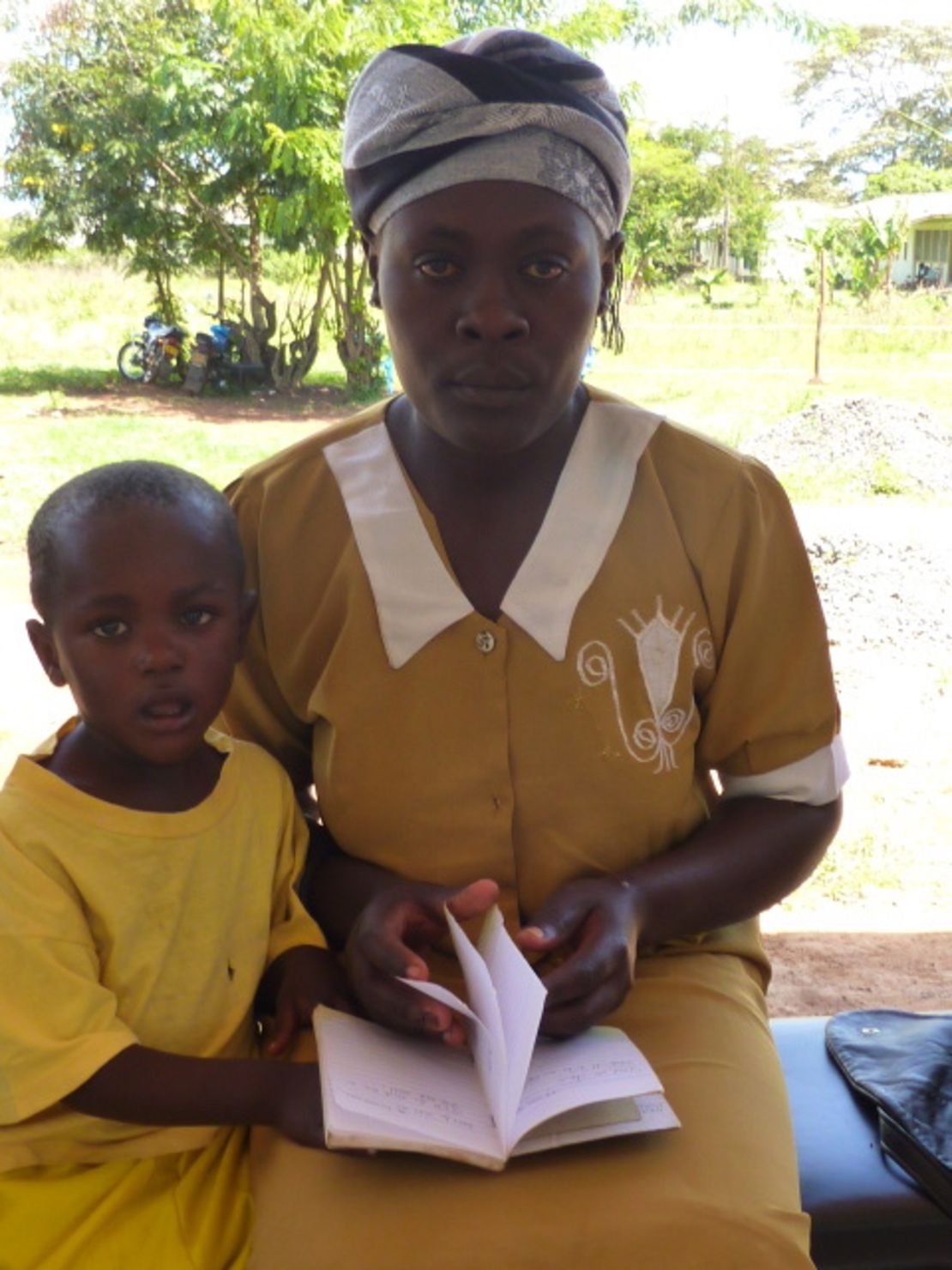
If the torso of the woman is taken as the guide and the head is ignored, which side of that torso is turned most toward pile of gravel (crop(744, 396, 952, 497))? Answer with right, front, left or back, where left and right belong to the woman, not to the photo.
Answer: back

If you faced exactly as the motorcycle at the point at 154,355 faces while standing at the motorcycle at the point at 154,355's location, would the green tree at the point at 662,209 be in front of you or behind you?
behind

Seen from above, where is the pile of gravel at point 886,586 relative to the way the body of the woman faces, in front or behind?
behind

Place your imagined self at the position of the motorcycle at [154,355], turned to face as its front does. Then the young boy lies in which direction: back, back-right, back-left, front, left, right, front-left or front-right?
front-left

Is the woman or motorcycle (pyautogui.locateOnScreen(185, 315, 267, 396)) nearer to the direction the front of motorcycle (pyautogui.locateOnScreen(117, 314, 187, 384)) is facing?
the woman

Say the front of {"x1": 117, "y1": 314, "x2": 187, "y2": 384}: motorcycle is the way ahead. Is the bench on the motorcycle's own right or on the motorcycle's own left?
on the motorcycle's own left

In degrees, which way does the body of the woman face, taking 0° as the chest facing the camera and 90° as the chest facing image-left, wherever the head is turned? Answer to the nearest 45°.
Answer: approximately 0°

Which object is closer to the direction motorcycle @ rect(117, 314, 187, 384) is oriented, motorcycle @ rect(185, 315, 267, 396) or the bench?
the bench

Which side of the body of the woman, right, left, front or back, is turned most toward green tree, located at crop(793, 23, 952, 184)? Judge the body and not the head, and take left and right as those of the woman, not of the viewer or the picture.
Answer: back

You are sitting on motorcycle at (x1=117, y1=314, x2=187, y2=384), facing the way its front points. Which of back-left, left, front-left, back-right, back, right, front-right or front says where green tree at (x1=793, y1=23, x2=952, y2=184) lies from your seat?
back
